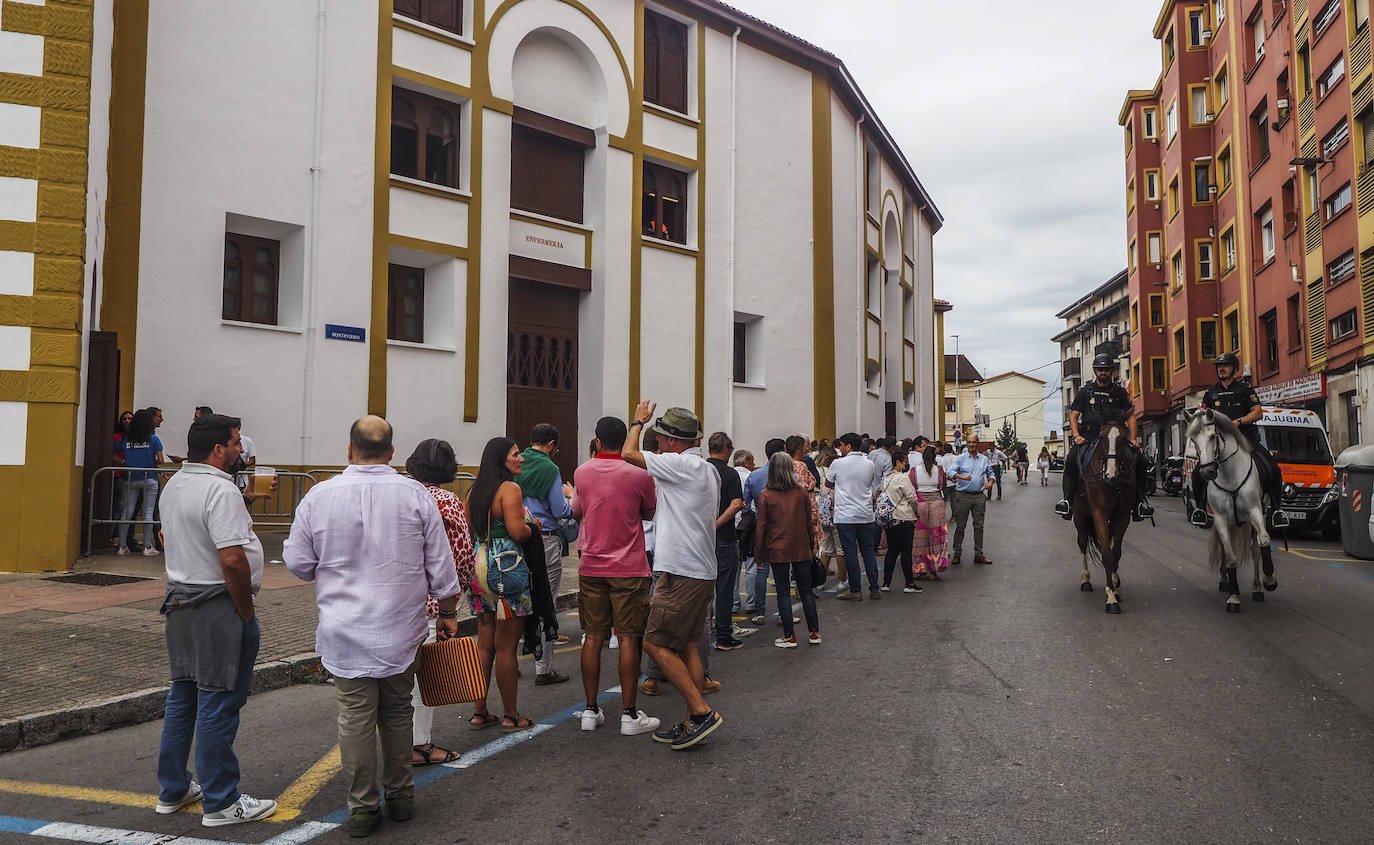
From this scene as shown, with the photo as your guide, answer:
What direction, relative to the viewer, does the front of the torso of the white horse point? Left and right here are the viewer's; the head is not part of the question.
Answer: facing the viewer

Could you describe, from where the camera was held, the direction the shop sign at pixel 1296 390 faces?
facing the viewer and to the left of the viewer

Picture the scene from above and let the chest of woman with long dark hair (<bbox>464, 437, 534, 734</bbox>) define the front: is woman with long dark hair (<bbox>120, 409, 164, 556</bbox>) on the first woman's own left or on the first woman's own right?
on the first woman's own left

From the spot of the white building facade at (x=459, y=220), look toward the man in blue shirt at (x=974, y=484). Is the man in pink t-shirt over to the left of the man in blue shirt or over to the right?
right

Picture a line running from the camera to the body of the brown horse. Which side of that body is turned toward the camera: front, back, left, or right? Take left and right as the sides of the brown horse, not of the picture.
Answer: front

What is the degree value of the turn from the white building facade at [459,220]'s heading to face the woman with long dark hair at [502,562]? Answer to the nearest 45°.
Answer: approximately 45° to its right

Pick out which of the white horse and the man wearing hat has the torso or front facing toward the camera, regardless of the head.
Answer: the white horse

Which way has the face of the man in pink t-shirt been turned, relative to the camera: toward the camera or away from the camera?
away from the camera

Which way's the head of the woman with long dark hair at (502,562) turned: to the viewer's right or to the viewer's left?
to the viewer's right

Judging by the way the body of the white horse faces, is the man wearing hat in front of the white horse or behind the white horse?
in front

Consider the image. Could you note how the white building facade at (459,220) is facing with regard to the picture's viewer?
facing the viewer and to the right of the viewer

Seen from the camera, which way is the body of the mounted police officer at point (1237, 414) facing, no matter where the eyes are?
toward the camera

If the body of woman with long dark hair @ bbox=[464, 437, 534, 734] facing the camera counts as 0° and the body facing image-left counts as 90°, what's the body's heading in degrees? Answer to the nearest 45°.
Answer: approximately 270°

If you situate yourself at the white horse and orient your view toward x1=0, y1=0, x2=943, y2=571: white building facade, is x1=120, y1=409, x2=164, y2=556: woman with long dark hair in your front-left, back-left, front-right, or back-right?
front-left

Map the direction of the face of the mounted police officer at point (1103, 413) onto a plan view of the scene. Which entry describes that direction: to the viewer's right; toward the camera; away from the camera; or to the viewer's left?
toward the camera

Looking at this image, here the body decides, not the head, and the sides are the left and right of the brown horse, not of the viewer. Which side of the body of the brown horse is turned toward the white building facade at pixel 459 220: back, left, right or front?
right
